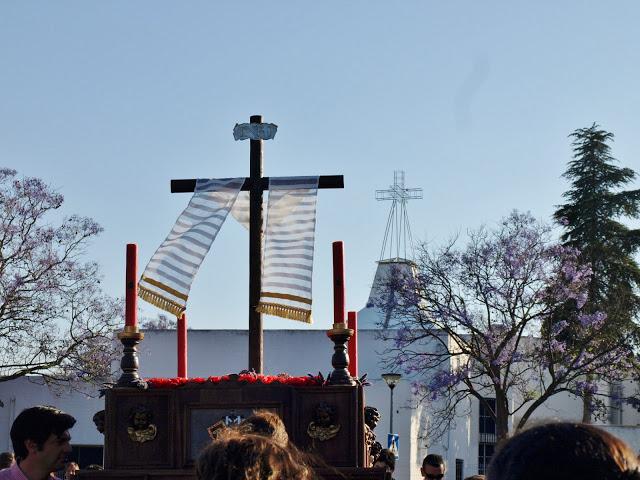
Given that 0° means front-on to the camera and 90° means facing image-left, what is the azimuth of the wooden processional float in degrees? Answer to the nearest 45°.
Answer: approximately 0°

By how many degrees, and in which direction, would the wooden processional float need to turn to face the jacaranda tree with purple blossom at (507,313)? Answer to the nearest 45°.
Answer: approximately 180°

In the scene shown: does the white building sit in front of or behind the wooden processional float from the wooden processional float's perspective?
behind

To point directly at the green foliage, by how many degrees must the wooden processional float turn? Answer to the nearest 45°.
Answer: approximately 180°
